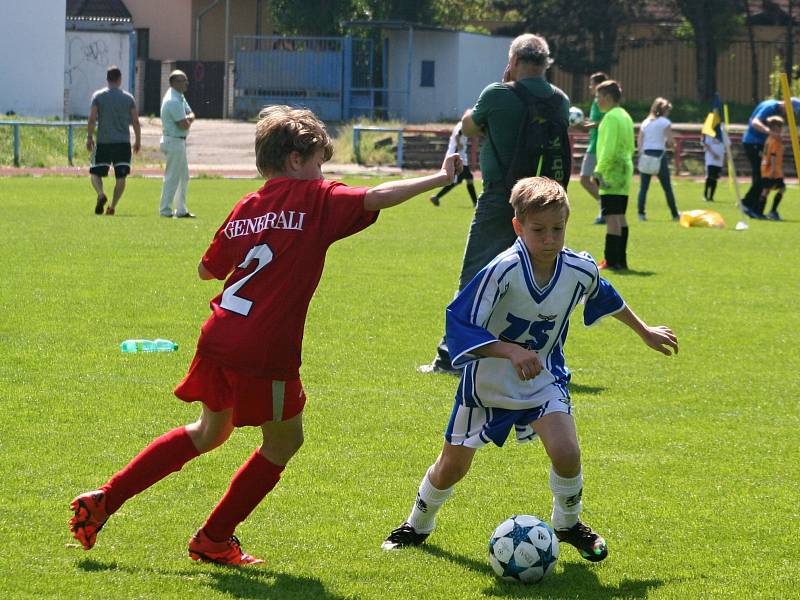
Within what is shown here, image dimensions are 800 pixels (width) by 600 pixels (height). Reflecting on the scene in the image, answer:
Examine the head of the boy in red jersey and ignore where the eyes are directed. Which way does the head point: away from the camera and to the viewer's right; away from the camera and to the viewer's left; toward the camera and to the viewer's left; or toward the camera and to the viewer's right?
away from the camera and to the viewer's right

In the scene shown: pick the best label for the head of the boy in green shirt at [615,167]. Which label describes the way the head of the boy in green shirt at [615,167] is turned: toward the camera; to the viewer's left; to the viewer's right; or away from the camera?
to the viewer's left

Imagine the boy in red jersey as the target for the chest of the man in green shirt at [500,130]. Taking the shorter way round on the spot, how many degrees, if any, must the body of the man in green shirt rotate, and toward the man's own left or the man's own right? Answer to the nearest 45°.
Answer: approximately 135° to the man's own left

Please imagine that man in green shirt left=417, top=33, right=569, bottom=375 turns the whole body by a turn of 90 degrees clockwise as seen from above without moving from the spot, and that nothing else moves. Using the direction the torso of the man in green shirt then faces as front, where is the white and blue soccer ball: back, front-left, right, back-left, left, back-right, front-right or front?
back-right

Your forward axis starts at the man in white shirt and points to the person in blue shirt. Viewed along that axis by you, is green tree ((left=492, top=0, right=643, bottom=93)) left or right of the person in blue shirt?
left

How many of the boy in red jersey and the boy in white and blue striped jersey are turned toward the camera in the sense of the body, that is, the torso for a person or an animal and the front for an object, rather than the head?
1
